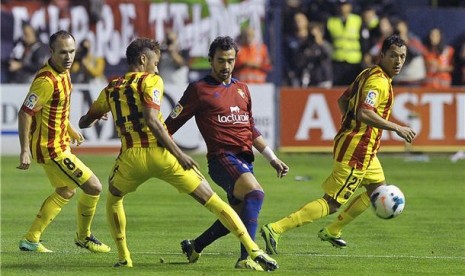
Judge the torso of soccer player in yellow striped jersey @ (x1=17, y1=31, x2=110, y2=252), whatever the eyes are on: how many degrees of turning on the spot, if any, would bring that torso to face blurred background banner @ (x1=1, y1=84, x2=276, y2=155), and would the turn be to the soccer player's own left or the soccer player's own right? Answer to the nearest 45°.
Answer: approximately 135° to the soccer player's own left

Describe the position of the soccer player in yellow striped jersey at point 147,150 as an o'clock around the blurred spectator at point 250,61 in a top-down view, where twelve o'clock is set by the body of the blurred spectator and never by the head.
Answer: The soccer player in yellow striped jersey is roughly at 12 o'clock from the blurred spectator.

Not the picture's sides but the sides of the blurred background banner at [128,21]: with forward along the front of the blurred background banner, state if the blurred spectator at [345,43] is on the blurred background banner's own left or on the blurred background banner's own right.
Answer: on the blurred background banner's own left
